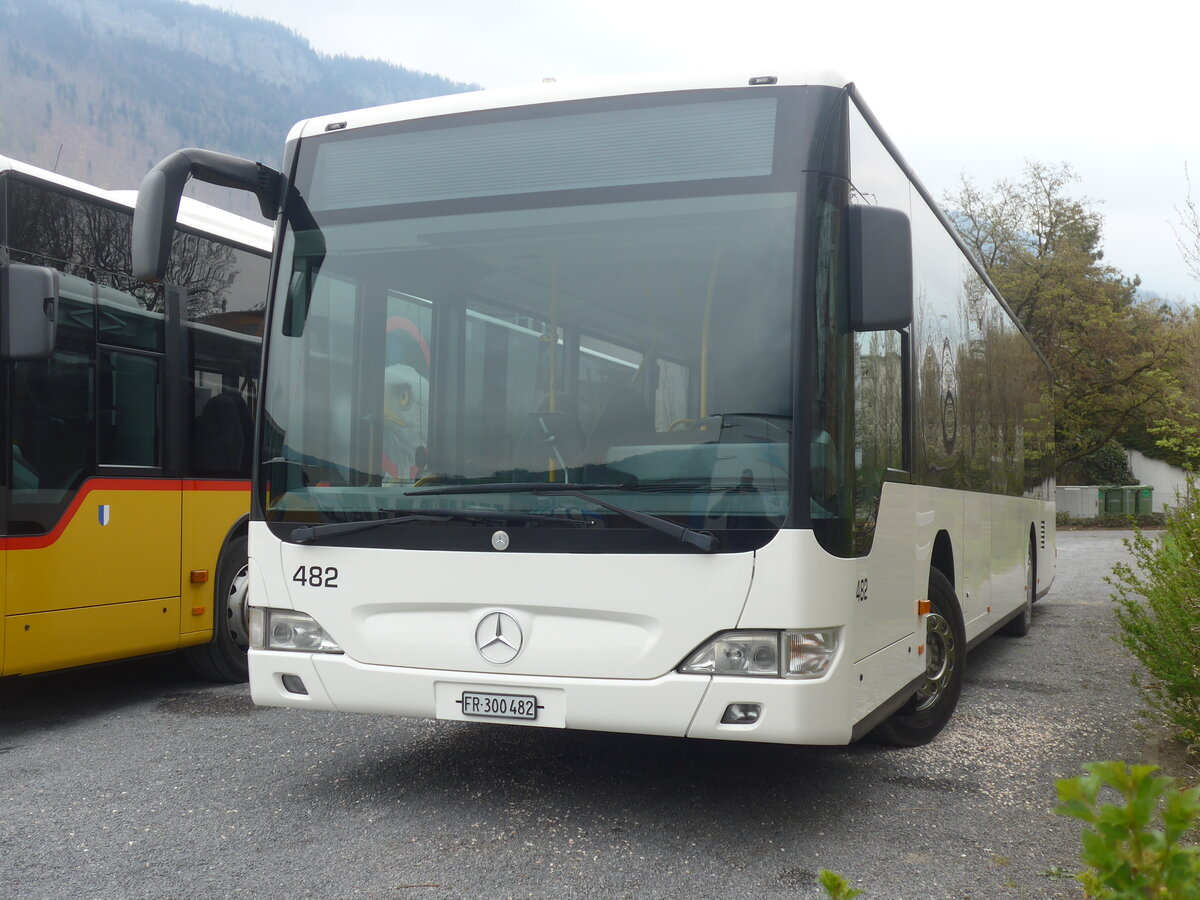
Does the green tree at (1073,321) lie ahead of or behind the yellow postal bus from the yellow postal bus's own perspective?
behind

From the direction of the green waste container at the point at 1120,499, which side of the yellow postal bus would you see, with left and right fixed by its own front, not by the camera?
back

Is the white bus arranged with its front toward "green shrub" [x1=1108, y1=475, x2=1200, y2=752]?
no

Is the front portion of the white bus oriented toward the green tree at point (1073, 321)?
no

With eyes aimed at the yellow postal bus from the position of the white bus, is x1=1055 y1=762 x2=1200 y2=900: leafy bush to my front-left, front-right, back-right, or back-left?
back-left

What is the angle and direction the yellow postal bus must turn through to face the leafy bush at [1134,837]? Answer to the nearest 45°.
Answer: approximately 45° to its left

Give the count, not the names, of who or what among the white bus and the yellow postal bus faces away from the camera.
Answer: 0

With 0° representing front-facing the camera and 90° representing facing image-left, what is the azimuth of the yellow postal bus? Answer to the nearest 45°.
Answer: approximately 45°

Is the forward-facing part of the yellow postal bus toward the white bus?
no

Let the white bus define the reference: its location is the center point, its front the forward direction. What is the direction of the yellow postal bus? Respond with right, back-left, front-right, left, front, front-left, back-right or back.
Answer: right

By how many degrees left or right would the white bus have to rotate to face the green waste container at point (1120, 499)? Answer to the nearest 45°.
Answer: approximately 180°

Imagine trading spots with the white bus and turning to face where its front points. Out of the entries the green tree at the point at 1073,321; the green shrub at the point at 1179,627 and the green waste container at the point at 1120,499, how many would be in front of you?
0

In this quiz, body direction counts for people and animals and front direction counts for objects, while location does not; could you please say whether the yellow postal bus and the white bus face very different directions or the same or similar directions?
same or similar directions

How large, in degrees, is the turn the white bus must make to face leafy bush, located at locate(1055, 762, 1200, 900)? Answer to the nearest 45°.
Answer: approximately 45° to its left
